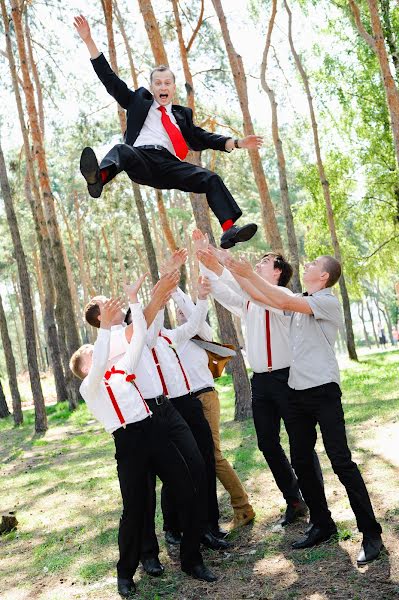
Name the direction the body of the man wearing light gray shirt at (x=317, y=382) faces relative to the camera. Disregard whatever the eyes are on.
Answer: to the viewer's left

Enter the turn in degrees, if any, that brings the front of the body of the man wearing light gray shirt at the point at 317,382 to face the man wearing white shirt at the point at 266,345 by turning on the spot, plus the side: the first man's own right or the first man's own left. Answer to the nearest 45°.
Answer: approximately 45° to the first man's own right

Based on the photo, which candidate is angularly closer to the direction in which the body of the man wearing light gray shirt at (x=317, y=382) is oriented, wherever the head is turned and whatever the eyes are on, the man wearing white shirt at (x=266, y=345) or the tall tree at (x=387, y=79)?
the man wearing white shirt

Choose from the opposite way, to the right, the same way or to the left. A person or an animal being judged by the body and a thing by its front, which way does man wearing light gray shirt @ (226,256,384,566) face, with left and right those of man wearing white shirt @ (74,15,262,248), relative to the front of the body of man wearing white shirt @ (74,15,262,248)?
to the right

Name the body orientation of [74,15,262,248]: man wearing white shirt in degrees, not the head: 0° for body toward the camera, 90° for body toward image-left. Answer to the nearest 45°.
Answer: approximately 0°

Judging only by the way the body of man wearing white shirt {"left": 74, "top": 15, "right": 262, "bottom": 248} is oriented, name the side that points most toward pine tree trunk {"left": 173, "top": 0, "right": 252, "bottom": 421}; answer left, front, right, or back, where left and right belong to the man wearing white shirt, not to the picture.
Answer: back

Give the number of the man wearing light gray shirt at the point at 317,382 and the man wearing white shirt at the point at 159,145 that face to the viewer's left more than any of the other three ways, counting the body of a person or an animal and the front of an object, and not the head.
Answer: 1
